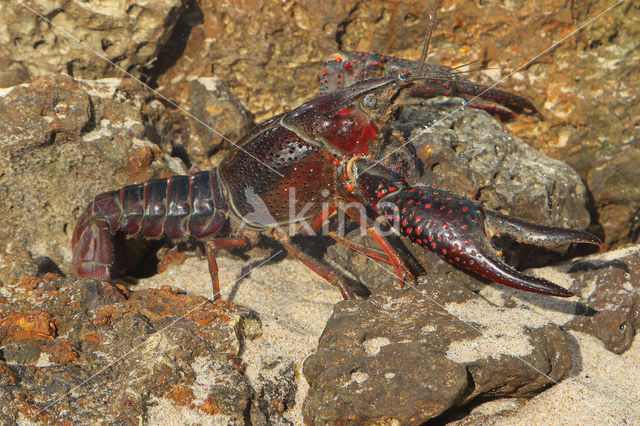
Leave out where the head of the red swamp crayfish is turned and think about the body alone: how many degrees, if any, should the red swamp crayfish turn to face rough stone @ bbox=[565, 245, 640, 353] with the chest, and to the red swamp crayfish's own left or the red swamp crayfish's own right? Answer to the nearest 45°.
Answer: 0° — it already faces it

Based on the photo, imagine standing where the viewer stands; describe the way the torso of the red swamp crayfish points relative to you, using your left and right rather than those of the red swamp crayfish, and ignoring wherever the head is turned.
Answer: facing to the right of the viewer

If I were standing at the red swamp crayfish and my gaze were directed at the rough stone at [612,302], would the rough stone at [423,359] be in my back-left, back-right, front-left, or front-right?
front-right
